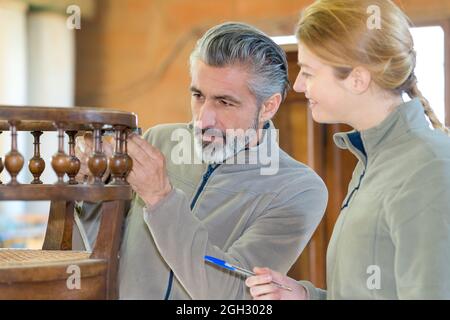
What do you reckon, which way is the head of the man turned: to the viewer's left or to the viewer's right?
to the viewer's left

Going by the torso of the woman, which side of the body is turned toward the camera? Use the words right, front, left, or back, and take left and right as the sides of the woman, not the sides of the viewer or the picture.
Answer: left

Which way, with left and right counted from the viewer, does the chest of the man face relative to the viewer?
facing the viewer and to the left of the viewer

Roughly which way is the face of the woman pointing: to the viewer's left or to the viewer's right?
to the viewer's left

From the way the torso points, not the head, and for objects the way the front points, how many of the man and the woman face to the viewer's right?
0
